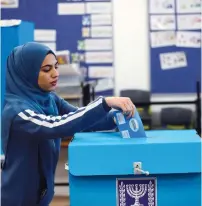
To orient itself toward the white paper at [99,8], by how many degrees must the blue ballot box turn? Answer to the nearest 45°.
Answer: approximately 180°

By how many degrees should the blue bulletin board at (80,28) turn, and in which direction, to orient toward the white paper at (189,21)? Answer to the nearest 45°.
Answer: approximately 90° to its left

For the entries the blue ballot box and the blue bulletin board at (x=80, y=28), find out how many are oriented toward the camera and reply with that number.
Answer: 2

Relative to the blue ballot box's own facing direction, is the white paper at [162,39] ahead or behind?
behind

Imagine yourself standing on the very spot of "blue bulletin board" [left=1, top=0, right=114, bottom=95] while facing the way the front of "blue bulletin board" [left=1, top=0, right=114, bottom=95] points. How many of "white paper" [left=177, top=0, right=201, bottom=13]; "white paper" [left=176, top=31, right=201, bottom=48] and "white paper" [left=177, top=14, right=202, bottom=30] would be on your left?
3

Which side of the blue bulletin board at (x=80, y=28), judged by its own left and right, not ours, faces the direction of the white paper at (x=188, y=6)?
left

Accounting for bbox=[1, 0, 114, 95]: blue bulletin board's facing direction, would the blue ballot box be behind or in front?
in front

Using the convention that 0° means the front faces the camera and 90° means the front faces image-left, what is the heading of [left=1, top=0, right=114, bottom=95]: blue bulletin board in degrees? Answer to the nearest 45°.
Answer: approximately 0°

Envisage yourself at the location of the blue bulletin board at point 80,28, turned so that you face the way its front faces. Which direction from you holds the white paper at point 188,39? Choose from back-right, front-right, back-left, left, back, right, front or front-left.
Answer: left
